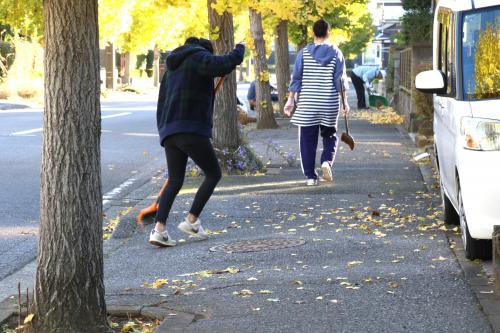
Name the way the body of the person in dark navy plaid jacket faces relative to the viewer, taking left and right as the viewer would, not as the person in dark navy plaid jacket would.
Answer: facing away from the viewer and to the right of the viewer

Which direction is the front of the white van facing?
toward the camera

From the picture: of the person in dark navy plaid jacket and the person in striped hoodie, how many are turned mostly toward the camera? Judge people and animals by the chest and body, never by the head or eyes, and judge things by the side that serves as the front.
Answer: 0

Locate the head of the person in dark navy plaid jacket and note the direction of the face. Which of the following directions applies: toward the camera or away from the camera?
away from the camera

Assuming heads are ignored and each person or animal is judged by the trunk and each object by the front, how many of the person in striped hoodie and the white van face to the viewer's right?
0

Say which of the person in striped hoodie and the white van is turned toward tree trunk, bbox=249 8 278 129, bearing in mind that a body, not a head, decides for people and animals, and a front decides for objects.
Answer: the person in striped hoodie

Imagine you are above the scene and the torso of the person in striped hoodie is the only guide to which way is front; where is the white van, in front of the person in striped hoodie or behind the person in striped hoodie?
behind

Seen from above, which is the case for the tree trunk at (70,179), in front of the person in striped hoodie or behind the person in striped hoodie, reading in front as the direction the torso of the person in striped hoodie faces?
behind

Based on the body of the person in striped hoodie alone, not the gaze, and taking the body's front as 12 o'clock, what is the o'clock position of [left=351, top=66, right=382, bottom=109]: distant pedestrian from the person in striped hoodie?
The distant pedestrian is roughly at 12 o'clock from the person in striped hoodie.

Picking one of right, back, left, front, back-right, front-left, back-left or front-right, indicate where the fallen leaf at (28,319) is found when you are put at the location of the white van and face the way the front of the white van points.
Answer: front-right

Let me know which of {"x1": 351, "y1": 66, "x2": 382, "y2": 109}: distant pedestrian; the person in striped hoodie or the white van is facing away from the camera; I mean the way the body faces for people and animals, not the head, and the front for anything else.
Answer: the person in striped hoodie

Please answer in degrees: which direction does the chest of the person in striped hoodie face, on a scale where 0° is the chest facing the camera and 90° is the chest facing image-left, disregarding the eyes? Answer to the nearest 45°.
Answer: approximately 180°

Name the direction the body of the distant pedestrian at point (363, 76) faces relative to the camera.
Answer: to the viewer's right

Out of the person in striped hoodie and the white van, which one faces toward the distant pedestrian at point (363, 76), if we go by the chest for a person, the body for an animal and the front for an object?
the person in striped hoodie

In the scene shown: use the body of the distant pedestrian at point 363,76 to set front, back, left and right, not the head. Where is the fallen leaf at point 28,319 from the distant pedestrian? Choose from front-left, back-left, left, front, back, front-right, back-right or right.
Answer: right

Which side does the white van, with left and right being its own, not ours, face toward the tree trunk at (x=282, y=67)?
back

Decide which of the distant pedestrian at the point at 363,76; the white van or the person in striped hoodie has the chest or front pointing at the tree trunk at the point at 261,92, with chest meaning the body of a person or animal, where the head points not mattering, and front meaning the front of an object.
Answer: the person in striped hoodie
